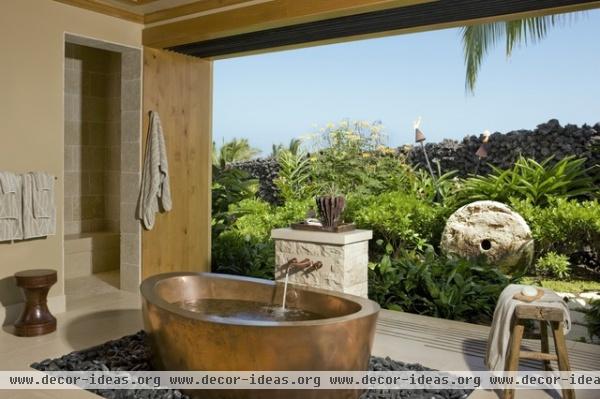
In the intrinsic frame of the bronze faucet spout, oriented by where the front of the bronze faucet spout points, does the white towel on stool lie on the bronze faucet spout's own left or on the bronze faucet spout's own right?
on the bronze faucet spout's own left

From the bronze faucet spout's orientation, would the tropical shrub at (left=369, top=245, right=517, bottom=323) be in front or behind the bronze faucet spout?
behind

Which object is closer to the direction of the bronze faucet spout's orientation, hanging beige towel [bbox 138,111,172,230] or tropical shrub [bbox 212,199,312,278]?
the hanging beige towel

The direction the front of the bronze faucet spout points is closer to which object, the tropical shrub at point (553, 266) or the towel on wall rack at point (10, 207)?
the towel on wall rack

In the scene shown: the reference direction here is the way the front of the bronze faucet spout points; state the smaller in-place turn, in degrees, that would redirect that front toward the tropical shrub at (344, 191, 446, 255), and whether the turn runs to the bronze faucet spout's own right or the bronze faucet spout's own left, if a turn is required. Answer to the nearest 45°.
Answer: approximately 180°

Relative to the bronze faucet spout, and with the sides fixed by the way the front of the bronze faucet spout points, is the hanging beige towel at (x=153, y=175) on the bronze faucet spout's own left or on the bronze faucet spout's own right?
on the bronze faucet spout's own right

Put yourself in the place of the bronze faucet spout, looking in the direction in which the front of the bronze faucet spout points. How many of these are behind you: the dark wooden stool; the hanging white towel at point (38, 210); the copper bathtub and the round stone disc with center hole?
1

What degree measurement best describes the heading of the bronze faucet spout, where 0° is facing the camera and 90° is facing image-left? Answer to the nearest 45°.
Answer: approximately 45°

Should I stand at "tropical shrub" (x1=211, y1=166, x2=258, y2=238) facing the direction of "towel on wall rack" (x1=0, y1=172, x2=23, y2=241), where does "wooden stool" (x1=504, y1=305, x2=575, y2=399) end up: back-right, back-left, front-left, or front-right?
front-left

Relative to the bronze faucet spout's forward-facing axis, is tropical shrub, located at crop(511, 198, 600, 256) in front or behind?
behind

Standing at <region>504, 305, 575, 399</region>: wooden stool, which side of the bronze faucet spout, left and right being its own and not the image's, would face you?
left

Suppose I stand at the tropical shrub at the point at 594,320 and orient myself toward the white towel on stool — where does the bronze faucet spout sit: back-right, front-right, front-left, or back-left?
front-right

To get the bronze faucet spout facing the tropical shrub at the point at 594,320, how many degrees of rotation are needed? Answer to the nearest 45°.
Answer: approximately 135° to its left

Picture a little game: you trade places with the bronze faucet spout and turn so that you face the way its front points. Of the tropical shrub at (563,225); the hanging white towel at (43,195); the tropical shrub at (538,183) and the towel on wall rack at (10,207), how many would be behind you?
2

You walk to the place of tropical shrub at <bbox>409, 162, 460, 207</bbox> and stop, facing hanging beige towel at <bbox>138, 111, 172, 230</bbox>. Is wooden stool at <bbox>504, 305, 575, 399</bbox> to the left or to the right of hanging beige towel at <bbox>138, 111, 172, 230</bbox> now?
left

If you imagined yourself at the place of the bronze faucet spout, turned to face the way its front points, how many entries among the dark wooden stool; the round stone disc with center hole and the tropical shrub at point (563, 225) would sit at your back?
2
